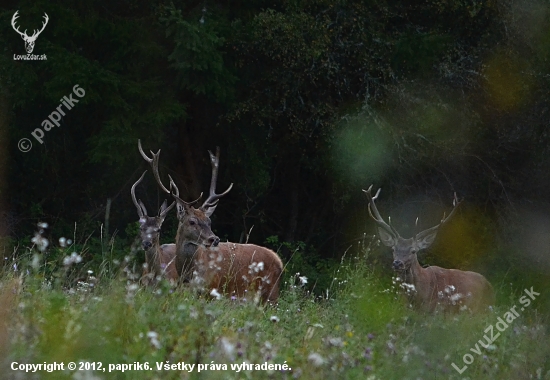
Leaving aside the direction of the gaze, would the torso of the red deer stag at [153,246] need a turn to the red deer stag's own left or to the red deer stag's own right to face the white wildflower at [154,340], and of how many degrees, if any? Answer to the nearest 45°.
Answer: approximately 45° to the red deer stag's own left

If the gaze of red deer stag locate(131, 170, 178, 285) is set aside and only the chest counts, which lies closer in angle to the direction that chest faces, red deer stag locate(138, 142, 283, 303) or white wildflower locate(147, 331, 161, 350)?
the white wildflower

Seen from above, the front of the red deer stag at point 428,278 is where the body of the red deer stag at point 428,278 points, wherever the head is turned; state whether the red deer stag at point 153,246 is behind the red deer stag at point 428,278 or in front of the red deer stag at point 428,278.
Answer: in front

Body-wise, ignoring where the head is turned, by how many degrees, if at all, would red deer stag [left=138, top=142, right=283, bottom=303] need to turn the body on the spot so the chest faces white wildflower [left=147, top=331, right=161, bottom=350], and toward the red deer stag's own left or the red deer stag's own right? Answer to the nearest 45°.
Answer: approximately 90° to the red deer stag's own left

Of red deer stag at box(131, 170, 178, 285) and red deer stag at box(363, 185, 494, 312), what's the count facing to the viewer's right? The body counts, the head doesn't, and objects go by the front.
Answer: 0

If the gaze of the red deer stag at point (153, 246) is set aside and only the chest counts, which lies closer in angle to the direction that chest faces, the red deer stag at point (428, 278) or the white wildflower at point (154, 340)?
the white wildflower

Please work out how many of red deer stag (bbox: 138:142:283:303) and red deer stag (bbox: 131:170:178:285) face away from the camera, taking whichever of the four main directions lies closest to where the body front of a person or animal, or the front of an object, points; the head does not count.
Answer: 0

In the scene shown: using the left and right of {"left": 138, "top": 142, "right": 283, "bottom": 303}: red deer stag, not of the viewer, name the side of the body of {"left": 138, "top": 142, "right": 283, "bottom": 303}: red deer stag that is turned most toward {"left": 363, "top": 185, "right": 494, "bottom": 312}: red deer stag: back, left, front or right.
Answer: back

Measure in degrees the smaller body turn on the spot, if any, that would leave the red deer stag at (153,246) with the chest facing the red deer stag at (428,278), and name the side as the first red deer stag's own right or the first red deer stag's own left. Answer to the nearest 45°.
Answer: approximately 135° to the first red deer stag's own left

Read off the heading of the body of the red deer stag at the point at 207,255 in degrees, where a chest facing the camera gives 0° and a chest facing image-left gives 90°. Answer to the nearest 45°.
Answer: approximately 90°

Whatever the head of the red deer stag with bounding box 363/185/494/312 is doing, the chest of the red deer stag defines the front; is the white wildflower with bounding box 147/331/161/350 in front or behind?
in front

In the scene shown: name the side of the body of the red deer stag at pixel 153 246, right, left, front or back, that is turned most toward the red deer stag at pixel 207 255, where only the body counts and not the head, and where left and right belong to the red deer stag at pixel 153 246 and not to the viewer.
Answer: left

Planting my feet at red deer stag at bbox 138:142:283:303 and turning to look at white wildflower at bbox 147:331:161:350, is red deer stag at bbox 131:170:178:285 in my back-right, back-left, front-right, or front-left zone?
back-right
